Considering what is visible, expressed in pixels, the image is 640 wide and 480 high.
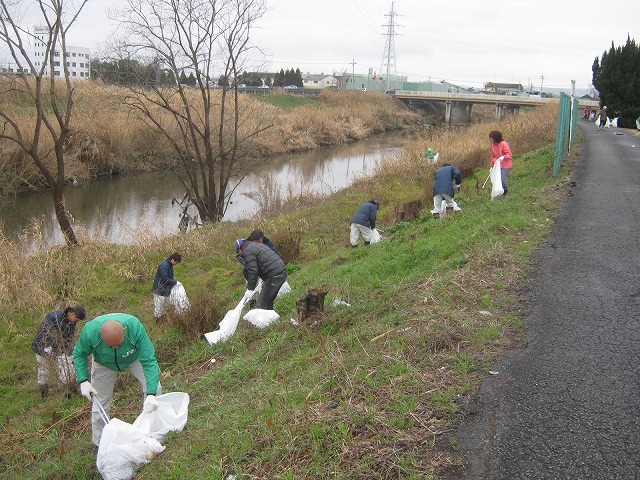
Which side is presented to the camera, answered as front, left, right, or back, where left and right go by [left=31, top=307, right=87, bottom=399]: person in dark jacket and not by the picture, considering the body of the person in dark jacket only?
right

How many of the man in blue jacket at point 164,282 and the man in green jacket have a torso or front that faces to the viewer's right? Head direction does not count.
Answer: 1

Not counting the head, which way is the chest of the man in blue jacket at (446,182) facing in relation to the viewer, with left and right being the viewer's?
facing away from the viewer and to the right of the viewer

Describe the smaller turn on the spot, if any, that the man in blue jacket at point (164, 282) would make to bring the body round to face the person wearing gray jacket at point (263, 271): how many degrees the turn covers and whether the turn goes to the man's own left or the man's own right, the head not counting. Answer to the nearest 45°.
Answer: approximately 45° to the man's own right

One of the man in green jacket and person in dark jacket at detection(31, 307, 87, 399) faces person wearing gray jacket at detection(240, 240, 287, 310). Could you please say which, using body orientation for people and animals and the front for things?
the person in dark jacket

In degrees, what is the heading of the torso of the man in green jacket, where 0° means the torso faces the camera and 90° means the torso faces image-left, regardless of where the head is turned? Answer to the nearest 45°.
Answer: approximately 0°

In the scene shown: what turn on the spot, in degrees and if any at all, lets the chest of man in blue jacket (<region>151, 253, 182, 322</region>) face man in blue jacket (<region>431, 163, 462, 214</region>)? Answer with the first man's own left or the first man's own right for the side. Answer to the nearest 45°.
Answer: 0° — they already face them

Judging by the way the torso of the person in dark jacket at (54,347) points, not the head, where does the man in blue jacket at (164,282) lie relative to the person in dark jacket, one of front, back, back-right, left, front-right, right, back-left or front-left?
front-left
